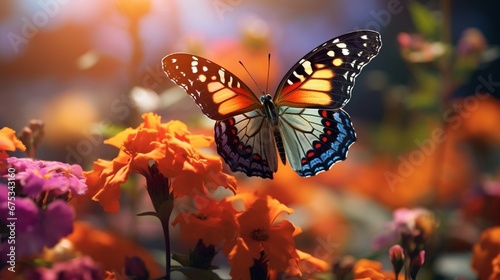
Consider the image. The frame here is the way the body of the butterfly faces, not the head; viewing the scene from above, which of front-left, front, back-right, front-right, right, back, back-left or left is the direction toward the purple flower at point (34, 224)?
back-left

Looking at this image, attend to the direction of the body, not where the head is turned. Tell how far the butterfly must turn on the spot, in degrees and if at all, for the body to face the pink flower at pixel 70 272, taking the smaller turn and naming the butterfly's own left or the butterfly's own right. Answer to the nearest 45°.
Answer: approximately 135° to the butterfly's own left

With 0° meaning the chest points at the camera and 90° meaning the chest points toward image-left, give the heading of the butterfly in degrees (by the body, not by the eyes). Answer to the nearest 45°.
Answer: approximately 180°
